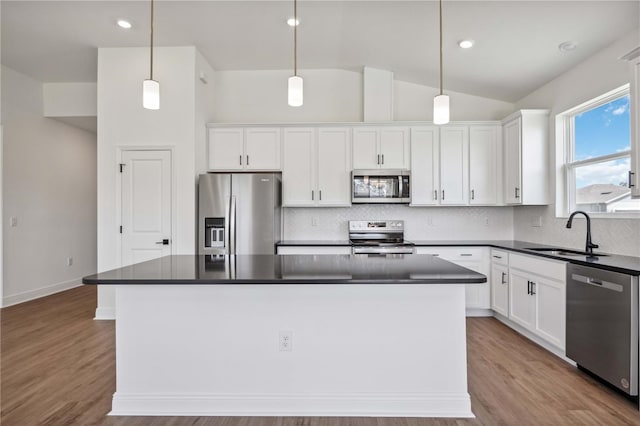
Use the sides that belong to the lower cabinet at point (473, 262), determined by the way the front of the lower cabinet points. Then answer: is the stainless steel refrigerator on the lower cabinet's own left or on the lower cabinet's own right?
on the lower cabinet's own right

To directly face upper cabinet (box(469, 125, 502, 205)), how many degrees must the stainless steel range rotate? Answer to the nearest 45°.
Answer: approximately 90° to its left

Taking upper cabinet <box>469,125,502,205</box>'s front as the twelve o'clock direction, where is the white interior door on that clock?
The white interior door is roughly at 2 o'clock from the upper cabinet.

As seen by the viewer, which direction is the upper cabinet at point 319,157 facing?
toward the camera

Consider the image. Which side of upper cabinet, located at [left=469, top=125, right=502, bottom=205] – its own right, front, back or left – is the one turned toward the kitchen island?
front

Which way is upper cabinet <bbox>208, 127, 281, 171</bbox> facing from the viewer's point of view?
toward the camera

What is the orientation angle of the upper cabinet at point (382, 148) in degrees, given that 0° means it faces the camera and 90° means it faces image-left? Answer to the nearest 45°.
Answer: approximately 0°

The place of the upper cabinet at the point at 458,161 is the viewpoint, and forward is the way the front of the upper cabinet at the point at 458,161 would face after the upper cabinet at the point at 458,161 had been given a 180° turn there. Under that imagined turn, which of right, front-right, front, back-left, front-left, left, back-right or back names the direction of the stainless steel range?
left

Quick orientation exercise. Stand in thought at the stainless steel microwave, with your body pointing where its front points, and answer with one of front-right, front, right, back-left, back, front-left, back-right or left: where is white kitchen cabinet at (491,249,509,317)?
left

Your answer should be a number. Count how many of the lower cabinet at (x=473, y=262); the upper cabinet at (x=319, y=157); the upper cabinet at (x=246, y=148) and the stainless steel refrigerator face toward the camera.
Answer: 4

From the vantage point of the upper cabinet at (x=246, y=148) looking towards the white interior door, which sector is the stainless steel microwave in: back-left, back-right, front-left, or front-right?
back-left

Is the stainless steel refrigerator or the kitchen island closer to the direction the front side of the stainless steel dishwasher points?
the kitchen island

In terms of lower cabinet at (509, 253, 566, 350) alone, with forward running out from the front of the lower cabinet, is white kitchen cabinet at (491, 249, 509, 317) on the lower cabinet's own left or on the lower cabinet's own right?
on the lower cabinet's own right

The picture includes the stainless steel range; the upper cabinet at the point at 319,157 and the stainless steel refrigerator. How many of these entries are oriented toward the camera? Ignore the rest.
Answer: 3

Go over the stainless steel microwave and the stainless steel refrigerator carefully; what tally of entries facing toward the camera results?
2
